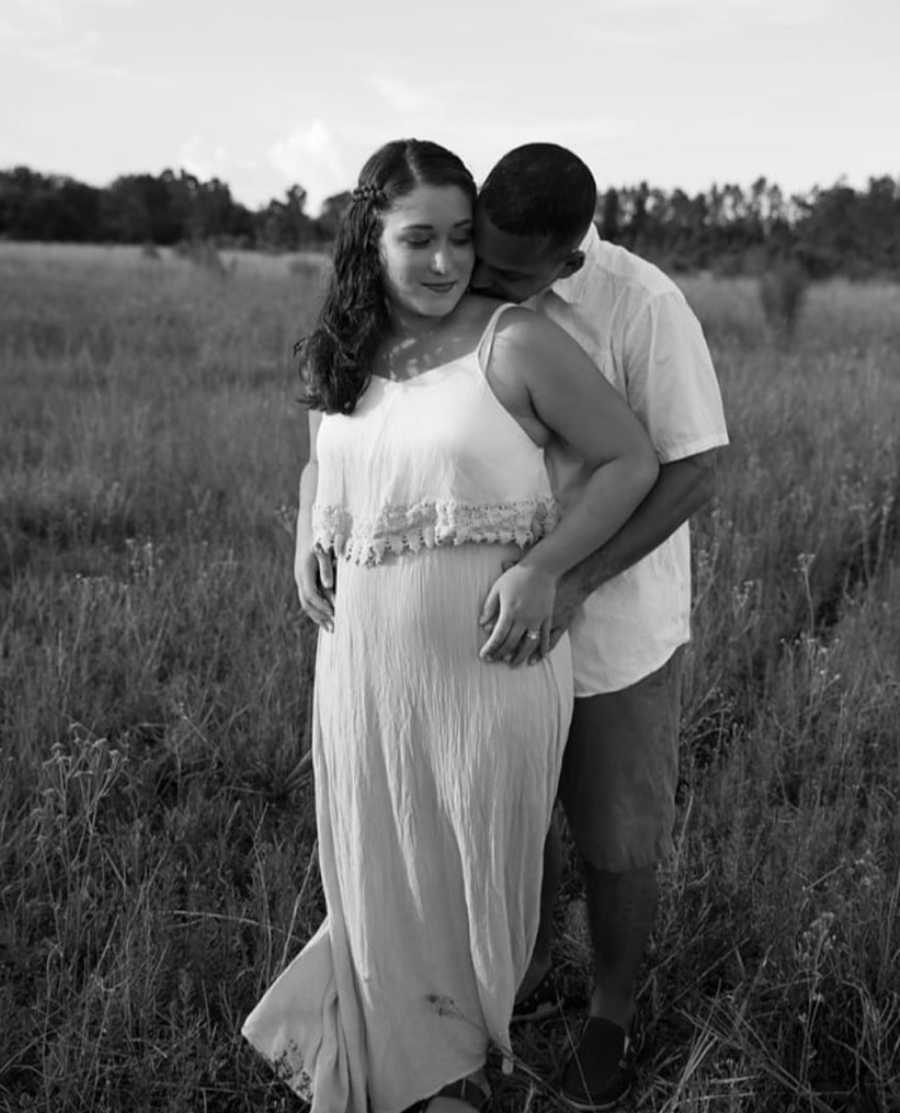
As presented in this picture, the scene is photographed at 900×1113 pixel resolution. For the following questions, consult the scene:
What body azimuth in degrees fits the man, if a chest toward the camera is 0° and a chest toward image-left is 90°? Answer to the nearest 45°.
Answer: approximately 45°

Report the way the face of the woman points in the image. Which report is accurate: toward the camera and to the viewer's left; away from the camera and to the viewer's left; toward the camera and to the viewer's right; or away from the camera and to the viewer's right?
toward the camera and to the viewer's right
